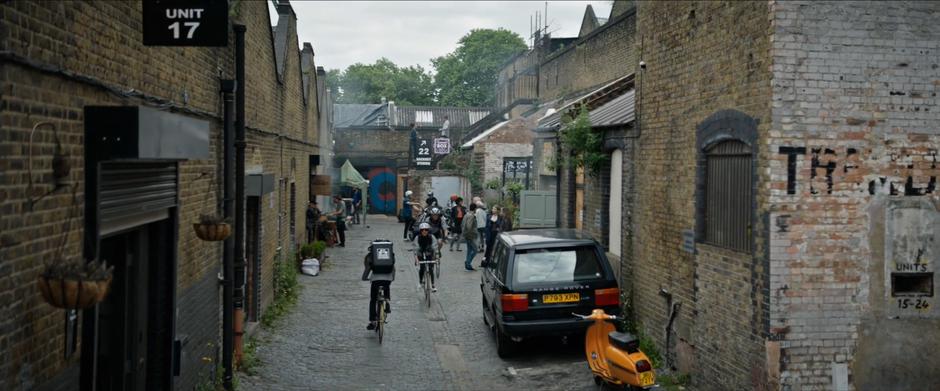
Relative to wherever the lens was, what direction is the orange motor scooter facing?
facing away from the viewer and to the left of the viewer

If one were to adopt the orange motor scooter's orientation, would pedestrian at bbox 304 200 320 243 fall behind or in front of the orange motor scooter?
in front

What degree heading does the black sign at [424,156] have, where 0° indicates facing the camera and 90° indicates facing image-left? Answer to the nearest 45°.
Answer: approximately 0°

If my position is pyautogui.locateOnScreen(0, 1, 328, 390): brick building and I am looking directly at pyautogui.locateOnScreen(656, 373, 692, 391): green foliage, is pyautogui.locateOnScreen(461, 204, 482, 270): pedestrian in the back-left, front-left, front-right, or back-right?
front-left

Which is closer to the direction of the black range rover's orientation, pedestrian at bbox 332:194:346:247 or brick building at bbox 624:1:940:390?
the pedestrian

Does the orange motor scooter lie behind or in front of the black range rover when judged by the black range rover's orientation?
behind

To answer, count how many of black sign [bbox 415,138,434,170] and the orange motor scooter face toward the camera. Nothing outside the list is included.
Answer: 1

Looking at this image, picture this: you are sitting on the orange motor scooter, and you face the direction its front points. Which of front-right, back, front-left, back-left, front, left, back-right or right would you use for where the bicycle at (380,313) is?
front

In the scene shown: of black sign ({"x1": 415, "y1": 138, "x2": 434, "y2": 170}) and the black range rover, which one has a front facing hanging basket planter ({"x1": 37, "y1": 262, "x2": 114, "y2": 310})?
the black sign

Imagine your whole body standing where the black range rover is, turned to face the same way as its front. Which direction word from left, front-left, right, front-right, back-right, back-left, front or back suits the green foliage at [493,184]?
front

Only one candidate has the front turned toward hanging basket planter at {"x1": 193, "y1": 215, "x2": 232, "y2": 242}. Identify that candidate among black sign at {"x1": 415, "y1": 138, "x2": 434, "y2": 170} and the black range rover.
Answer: the black sign

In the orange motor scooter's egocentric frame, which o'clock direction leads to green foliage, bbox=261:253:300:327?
The green foliage is roughly at 12 o'clock from the orange motor scooter.

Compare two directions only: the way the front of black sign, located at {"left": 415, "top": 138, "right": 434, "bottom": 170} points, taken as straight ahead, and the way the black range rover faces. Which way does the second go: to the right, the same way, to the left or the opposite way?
the opposite way

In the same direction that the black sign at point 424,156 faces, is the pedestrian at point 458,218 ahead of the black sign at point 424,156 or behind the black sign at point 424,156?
ahead

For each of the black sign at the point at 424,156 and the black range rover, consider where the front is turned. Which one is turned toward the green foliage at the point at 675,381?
the black sign

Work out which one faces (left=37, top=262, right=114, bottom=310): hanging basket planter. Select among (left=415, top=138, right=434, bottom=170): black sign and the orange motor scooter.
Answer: the black sign

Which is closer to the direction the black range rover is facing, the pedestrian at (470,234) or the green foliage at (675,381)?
the pedestrian

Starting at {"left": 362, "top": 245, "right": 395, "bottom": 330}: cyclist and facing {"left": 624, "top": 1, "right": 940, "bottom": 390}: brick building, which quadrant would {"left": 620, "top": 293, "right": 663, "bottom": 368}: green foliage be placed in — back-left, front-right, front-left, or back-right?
front-left

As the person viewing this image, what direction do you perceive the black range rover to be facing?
facing away from the viewer

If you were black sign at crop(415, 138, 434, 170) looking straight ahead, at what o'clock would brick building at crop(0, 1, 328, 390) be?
The brick building is roughly at 12 o'clock from the black sign.

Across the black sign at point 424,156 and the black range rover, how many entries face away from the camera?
1
